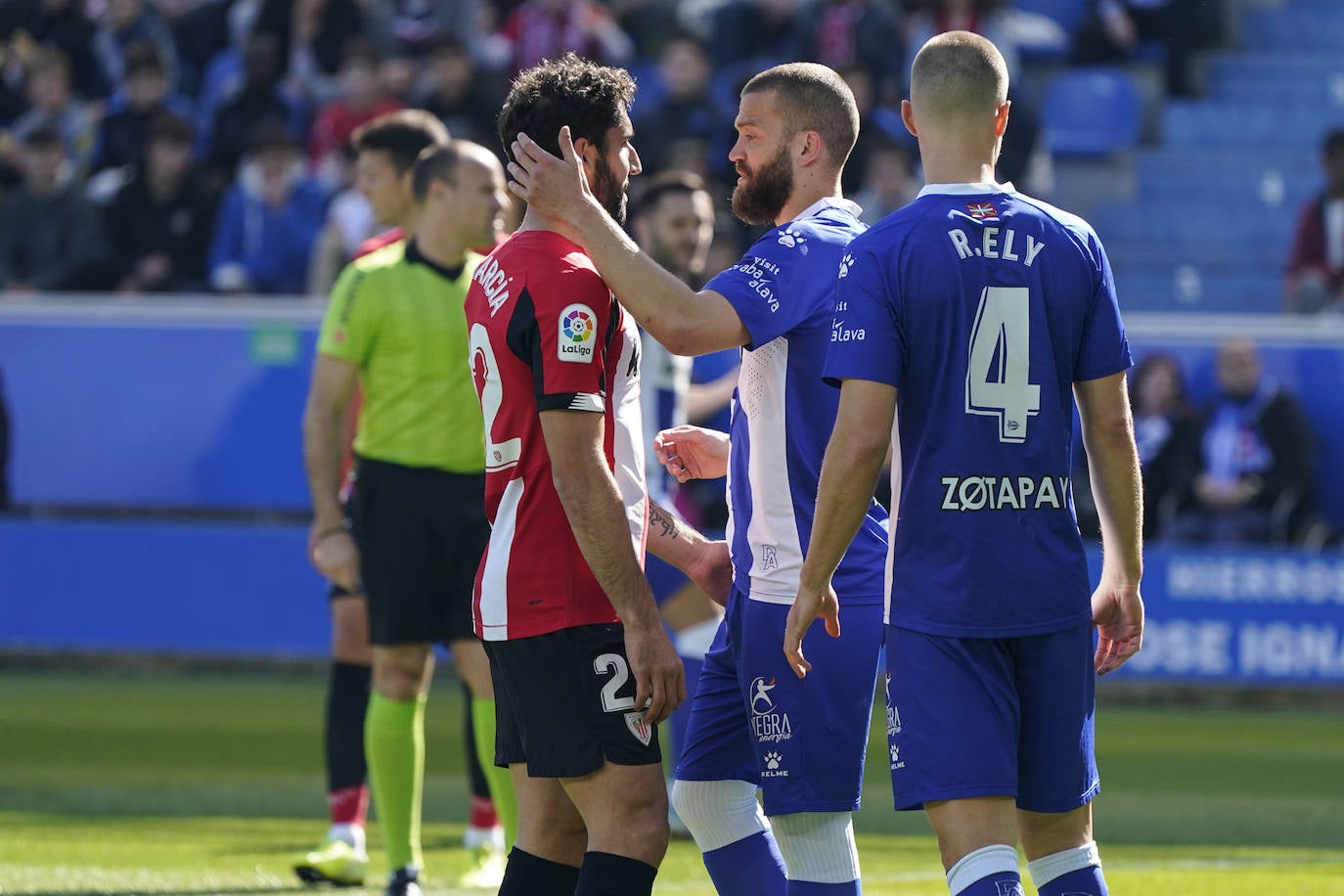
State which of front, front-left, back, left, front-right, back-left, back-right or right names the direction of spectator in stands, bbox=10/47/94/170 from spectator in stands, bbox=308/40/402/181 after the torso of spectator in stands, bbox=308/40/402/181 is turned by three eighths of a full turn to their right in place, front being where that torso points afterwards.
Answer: front

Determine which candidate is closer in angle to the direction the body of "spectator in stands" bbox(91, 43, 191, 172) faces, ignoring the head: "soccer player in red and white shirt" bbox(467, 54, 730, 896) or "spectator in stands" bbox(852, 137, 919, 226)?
the soccer player in red and white shirt

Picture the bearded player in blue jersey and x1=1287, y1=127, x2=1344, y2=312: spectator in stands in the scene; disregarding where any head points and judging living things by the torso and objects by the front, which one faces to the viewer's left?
the bearded player in blue jersey

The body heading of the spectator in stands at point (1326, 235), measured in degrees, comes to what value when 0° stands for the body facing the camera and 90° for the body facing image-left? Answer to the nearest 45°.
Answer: approximately 0°

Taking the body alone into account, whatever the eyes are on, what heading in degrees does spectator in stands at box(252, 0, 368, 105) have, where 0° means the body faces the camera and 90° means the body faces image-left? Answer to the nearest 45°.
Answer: approximately 0°

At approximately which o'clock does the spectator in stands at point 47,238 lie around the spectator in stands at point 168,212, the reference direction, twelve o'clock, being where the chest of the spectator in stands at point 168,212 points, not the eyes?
the spectator in stands at point 47,238 is roughly at 3 o'clock from the spectator in stands at point 168,212.

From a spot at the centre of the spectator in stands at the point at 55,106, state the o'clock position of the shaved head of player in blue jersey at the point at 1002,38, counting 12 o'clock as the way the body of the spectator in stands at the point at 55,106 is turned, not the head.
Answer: the shaved head of player in blue jersey at the point at 1002,38 is roughly at 10 o'clock from the spectator in stands at the point at 55,106.

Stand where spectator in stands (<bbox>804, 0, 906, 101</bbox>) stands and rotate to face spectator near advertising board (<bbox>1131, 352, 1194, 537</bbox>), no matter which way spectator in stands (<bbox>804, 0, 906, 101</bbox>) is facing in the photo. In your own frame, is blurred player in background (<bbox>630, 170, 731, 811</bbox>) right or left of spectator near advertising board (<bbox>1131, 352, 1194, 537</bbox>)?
right

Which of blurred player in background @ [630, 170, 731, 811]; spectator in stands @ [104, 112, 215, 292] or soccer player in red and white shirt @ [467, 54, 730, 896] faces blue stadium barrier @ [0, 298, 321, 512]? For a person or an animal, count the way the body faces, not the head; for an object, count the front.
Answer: the spectator in stands

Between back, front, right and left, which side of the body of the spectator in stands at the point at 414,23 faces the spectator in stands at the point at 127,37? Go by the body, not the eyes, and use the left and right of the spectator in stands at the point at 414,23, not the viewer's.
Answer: right
